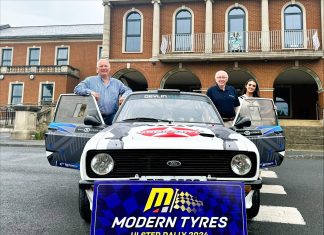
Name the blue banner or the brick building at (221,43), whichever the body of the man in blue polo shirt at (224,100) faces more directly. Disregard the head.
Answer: the blue banner

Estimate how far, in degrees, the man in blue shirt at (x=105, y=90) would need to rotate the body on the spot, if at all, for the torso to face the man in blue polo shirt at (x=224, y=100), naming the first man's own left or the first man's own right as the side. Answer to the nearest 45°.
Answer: approximately 90° to the first man's own left

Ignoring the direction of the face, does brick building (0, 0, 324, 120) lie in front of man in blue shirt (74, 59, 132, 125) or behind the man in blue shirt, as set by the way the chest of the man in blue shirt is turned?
behind

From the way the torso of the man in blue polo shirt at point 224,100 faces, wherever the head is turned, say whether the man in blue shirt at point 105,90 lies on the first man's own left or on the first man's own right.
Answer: on the first man's own right

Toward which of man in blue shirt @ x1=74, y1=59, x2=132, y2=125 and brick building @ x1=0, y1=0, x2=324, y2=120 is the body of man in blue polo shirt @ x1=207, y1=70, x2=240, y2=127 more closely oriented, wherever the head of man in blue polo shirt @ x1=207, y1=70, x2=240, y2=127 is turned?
the man in blue shirt
